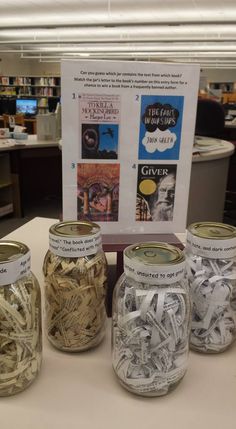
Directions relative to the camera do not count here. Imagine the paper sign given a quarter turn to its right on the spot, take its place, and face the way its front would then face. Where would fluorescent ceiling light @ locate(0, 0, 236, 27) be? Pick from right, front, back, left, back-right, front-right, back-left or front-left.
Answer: right

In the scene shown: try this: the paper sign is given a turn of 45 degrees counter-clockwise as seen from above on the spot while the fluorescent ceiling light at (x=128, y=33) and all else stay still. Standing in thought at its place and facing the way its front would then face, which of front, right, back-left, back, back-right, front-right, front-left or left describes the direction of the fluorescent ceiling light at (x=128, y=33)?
back-left

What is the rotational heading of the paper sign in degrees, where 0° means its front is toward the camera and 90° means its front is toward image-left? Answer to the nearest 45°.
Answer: approximately 0°

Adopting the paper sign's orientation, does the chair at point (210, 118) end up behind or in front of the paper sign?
behind

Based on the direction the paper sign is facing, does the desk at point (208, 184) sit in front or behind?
behind
